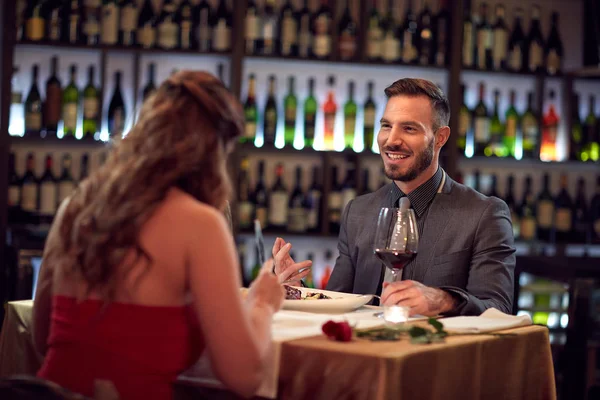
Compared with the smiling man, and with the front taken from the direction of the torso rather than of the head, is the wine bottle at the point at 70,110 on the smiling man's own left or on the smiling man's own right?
on the smiling man's own right

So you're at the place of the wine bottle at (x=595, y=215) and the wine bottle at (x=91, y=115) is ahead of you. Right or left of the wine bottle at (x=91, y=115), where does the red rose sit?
left

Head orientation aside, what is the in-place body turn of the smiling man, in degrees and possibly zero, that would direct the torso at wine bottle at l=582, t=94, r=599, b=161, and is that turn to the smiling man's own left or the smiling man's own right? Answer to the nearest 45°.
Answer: approximately 180°

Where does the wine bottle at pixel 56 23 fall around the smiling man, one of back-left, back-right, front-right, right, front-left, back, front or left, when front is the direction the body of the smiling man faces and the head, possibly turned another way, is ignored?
right

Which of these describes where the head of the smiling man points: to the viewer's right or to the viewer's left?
to the viewer's left

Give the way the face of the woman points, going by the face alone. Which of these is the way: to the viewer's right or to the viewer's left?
to the viewer's right

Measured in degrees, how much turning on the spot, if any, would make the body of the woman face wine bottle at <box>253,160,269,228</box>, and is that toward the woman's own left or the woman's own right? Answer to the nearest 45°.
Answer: approximately 45° to the woman's own left

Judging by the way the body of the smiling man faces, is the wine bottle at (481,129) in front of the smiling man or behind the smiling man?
behind

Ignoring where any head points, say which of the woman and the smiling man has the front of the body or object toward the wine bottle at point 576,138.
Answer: the woman

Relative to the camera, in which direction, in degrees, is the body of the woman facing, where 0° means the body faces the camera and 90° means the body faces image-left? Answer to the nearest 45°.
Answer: approximately 225°

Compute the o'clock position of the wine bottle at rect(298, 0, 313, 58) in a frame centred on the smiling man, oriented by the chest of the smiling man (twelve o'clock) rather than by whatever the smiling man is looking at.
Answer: The wine bottle is roughly at 4 o'clock from the smiling man.

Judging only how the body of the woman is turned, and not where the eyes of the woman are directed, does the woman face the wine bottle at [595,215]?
yes

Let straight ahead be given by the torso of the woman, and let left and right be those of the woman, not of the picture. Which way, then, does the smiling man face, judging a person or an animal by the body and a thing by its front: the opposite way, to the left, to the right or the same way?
the opposite way
